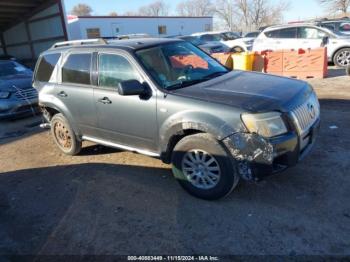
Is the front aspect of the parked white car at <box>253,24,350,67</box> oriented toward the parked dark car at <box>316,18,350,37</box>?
no

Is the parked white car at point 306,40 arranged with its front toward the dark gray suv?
no

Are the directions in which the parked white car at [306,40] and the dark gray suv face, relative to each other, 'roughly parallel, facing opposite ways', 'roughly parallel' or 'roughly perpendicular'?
roughly parallel

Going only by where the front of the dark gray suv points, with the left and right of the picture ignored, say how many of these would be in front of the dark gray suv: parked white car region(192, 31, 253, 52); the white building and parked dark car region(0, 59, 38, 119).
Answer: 0

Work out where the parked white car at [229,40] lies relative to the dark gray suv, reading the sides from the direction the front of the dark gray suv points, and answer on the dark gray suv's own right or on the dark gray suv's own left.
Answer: on the dark gray suv's own left

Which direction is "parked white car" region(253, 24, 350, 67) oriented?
to the viewer's right

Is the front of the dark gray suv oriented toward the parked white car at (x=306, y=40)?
no

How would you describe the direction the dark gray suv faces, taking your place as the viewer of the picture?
facing the viewer and to the right of the viewer

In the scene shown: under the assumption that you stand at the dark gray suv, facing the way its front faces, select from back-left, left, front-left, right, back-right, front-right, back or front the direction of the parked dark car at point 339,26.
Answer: left

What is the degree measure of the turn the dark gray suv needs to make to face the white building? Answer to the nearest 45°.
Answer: approximately 135° to its left

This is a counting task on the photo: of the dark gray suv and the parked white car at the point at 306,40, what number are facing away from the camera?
0

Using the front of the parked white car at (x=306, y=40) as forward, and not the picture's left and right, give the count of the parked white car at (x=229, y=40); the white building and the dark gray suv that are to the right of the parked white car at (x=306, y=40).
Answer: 1

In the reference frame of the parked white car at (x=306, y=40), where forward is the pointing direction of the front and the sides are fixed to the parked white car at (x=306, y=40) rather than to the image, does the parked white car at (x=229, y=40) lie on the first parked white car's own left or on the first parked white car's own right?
on the first parked white car's own left

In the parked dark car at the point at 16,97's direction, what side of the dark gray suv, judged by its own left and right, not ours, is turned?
back
